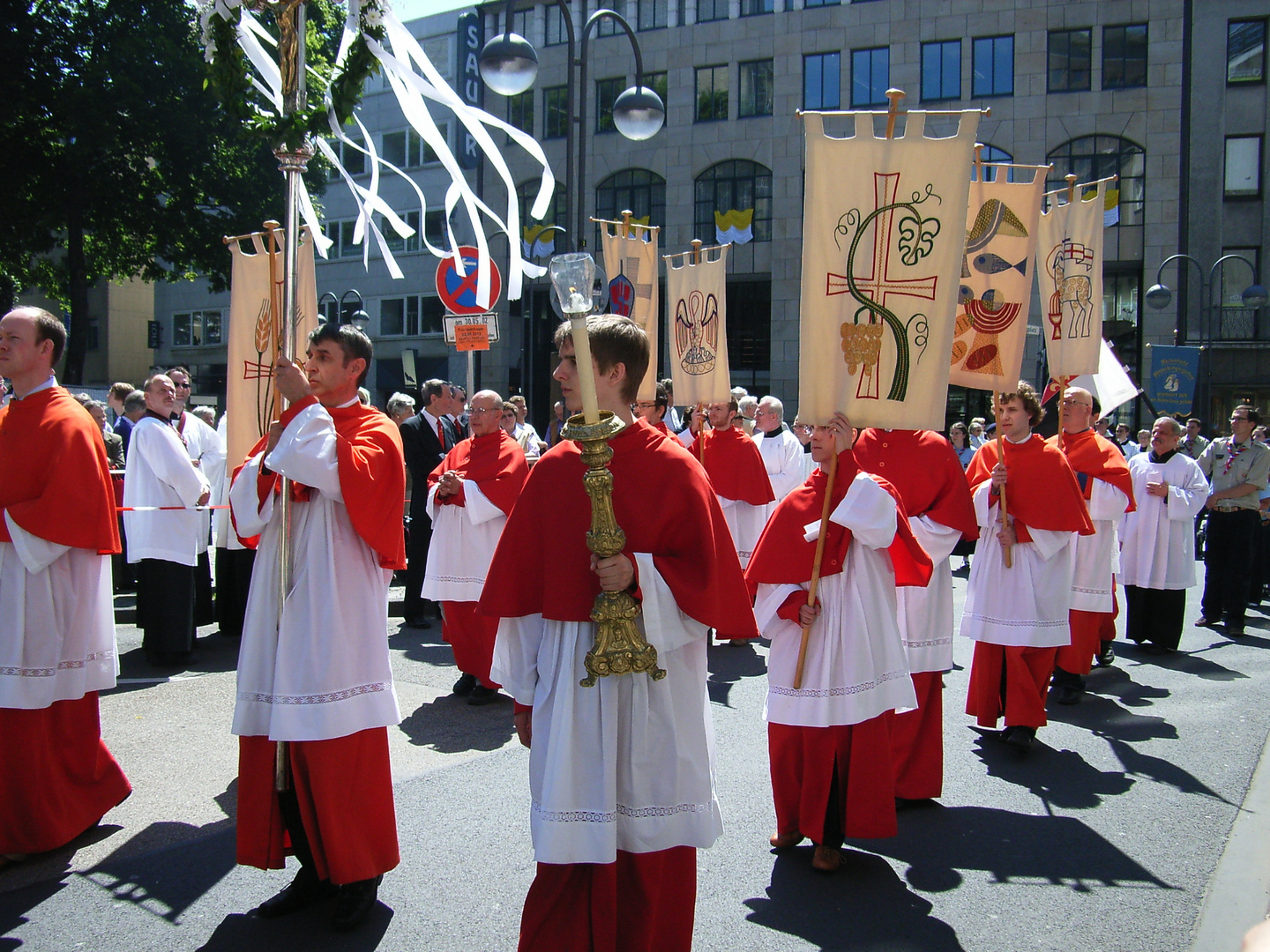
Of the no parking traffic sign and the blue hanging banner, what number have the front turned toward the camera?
2

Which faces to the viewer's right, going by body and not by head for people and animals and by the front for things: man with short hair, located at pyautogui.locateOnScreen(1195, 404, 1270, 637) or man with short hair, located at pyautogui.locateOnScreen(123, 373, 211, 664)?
man with short hair, located at pyautogui.locateOnScreen(123, 373, 211, 664)

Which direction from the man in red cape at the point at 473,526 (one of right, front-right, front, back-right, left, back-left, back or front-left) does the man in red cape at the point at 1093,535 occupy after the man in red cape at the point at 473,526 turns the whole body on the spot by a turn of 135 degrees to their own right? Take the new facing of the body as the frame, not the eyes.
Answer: right

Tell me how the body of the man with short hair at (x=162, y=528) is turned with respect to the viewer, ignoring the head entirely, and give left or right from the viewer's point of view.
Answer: facing to the right of the viewer

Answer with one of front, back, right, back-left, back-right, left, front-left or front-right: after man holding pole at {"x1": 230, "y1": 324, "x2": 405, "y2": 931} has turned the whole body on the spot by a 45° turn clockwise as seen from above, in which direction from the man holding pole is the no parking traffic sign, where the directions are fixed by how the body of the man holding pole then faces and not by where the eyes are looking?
right

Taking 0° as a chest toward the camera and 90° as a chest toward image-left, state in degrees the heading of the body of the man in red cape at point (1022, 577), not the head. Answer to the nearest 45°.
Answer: approximately 45°

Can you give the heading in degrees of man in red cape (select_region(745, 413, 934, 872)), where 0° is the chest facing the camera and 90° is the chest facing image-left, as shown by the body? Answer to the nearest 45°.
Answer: approximately 45°
